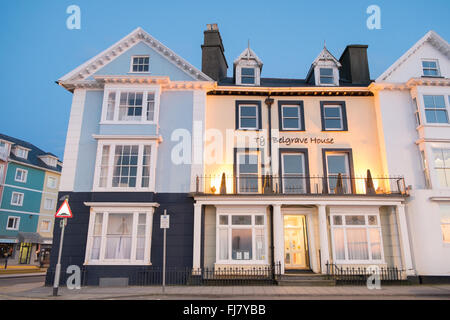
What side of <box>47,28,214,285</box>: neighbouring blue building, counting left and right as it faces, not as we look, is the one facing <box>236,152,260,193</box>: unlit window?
left

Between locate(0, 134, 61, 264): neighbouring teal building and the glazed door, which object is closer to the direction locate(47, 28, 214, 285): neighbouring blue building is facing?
the glazed door

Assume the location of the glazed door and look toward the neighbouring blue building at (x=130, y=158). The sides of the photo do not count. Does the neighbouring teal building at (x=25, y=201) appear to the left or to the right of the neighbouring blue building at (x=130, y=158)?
right

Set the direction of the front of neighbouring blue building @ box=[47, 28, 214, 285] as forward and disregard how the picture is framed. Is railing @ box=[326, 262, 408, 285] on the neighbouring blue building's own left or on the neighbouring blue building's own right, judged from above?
on the neighbouring blue building's own left

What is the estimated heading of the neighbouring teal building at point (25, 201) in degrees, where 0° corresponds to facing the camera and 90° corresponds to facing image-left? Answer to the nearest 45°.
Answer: approximately 315°

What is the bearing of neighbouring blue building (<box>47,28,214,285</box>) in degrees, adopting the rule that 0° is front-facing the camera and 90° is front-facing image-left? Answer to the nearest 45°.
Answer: approximately 0°
